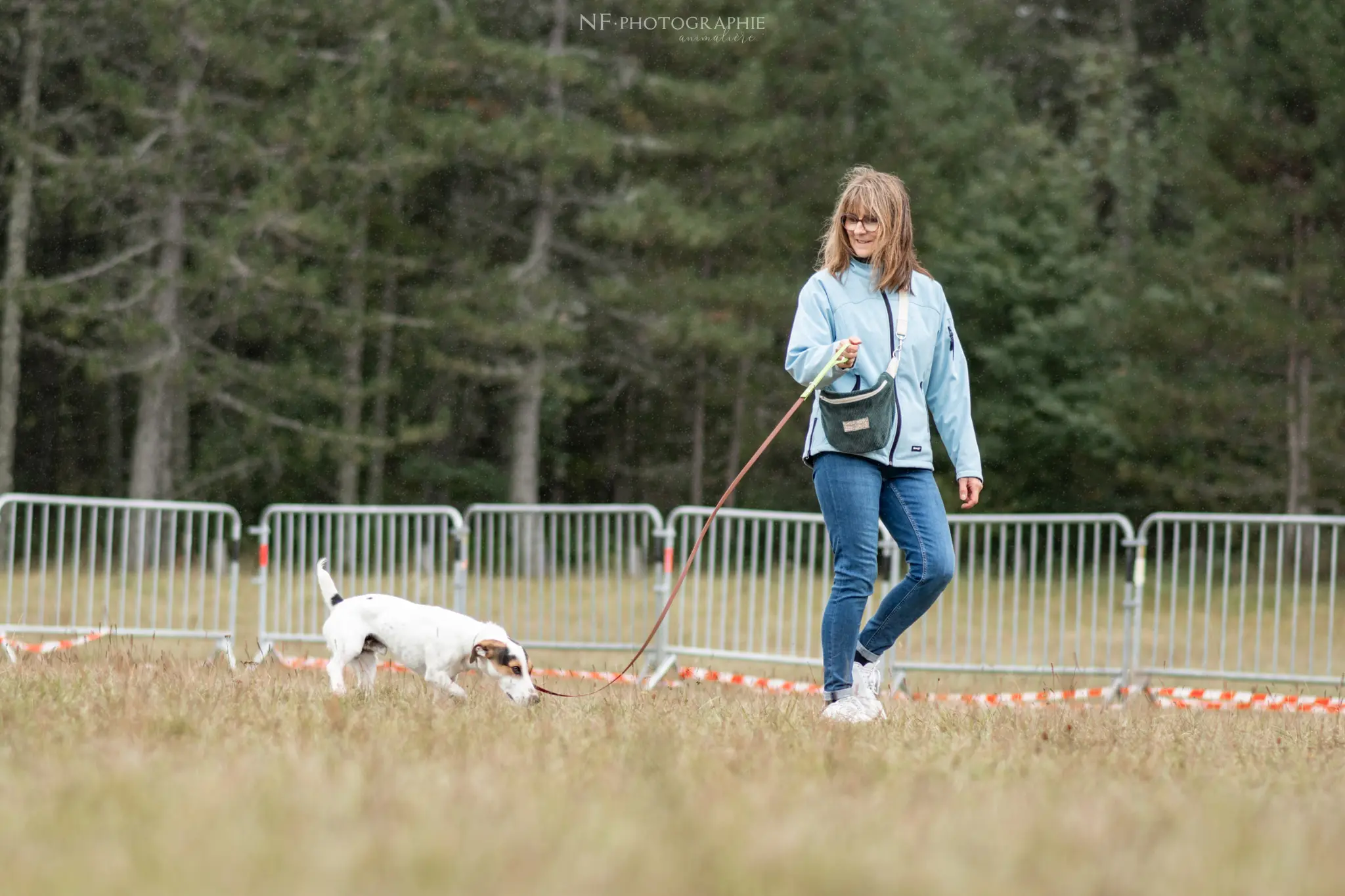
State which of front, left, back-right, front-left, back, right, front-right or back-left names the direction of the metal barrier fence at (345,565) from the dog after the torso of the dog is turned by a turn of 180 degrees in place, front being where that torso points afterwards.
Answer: right

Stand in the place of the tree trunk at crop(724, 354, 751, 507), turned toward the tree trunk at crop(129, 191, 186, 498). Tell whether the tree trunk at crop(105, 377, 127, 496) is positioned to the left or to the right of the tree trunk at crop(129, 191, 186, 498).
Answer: right

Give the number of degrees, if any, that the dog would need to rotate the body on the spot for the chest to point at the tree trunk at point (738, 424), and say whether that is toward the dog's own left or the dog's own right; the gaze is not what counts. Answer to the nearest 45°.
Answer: approximately 90° to the dog's own left

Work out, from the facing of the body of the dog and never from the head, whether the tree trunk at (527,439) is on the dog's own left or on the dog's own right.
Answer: on the dog's own left

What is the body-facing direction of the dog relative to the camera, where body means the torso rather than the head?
to the viewer's right

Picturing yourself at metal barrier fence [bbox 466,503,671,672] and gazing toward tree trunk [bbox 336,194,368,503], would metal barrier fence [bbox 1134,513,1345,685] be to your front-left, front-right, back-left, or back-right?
back-right

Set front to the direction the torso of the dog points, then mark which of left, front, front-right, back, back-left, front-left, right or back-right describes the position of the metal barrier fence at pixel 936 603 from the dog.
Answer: front-left

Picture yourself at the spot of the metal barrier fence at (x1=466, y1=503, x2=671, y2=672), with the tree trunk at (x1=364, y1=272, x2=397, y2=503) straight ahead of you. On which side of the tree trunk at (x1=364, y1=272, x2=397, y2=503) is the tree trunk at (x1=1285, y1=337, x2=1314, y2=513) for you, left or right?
right

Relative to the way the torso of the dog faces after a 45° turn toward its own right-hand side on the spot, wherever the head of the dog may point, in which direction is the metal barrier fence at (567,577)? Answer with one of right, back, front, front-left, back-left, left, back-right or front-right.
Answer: back-left

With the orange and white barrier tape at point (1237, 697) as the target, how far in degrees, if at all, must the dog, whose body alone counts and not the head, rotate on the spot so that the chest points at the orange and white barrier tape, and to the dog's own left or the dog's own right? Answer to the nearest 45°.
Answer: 0° — it already faces it
